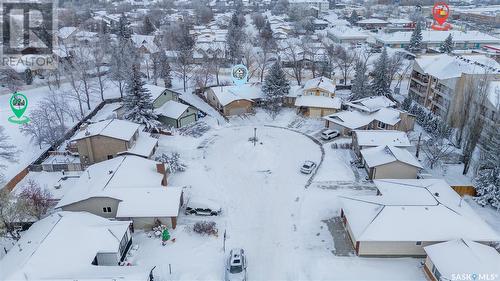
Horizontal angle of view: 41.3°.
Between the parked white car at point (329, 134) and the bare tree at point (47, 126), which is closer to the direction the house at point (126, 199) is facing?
the parked white car

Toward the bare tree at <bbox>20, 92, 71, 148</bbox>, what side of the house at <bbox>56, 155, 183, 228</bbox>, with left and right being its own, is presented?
left

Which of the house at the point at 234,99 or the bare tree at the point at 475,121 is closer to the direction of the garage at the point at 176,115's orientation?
the bare tree

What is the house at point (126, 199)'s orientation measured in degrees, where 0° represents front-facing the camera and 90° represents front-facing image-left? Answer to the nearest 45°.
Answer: approximately 270°

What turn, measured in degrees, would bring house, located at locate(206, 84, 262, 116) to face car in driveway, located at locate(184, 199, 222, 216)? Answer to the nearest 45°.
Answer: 0° — it already faces it

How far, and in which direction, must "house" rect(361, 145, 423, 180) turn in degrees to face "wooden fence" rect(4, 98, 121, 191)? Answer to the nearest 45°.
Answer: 0° — it already faces it

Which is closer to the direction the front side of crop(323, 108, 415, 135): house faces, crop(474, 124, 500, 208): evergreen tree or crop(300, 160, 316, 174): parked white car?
the parked white car

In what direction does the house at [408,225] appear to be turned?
to the viewer's left
